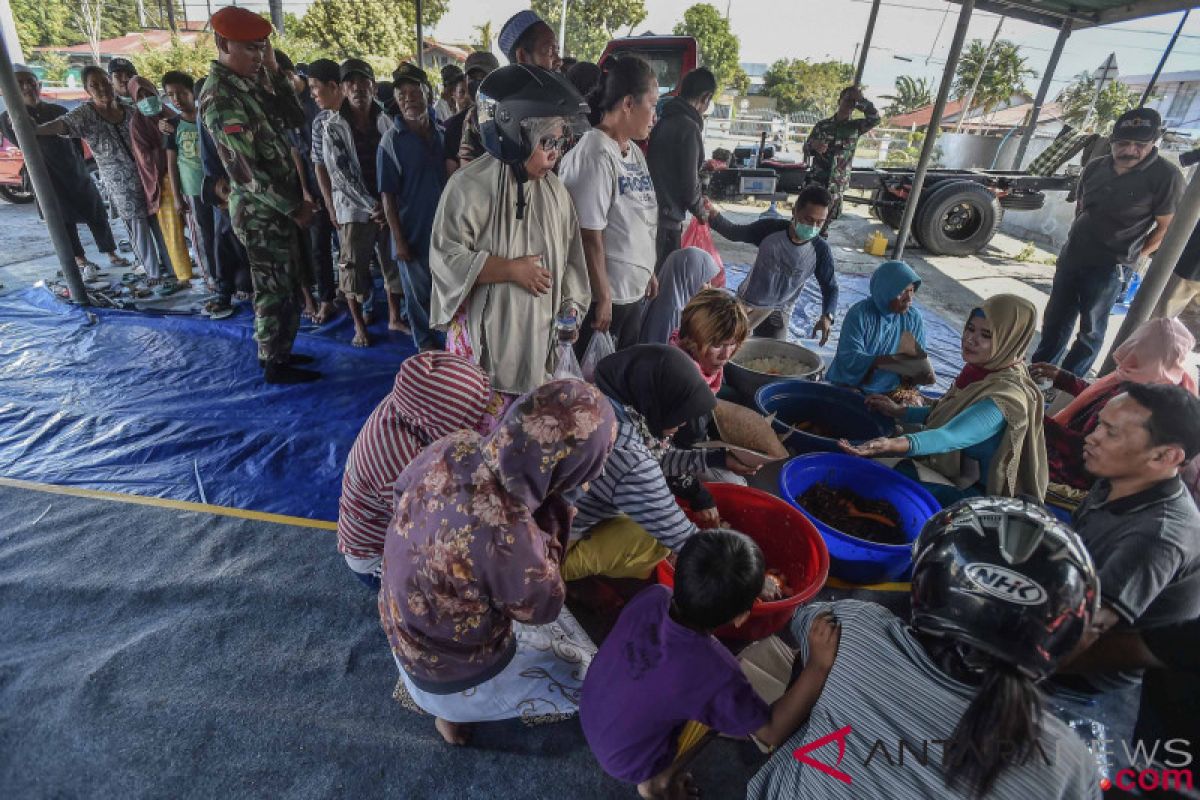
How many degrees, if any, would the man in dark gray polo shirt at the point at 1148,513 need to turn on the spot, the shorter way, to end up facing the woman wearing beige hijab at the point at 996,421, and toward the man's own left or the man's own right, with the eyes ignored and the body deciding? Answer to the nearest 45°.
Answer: approximately 45° to the man's own right

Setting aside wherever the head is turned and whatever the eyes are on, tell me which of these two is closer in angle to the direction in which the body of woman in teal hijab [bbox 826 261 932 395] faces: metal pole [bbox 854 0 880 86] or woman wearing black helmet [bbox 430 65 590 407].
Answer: the woman wearing black helmet

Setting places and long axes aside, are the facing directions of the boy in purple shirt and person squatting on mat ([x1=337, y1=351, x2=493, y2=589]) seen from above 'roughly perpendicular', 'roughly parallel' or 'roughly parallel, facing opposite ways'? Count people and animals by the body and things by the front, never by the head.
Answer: roughly parallel

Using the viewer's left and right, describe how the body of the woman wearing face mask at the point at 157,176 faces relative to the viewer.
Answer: facing the viewer and to the right of the viewer

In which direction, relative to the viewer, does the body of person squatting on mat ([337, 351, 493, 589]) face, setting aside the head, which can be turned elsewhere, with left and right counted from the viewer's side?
facing to the right of the viewer

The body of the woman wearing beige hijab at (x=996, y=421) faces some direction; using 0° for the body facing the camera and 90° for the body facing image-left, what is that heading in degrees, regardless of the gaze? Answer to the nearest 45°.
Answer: approximately 90°

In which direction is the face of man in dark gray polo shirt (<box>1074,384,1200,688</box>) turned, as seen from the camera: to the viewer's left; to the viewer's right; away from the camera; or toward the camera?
to the viewer's left

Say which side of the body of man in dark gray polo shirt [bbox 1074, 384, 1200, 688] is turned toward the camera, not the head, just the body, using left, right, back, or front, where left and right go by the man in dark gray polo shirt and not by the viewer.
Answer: left

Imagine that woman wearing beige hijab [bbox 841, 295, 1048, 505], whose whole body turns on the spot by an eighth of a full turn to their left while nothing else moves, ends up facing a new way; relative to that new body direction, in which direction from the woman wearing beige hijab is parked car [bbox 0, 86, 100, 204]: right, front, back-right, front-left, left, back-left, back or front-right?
front-right

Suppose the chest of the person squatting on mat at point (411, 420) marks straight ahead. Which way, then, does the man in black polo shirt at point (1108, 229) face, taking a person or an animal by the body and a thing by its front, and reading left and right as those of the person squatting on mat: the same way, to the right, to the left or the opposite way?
the opposite way

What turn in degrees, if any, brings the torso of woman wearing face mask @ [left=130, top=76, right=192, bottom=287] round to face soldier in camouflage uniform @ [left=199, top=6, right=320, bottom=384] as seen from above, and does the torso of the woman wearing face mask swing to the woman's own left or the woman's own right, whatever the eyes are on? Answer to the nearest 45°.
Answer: approximately 45° to the woman's own right

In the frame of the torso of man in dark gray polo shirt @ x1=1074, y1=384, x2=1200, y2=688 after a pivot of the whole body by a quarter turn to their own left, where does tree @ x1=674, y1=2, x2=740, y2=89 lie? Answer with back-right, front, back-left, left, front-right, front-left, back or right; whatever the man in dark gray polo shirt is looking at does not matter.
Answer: back-right

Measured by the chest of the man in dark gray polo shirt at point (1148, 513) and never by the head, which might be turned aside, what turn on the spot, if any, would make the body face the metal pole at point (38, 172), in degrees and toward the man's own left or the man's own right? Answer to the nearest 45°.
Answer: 0° — they already face it

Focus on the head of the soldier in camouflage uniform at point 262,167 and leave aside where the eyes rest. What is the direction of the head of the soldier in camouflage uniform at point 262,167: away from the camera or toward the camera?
toward the camera

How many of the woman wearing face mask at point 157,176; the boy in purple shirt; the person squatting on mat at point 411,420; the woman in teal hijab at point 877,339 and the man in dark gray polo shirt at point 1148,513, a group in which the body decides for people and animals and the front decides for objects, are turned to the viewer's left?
1

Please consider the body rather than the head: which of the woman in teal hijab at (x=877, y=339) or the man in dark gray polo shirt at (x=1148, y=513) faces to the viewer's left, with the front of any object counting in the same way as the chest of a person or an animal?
the man in dark gray polo shirt
